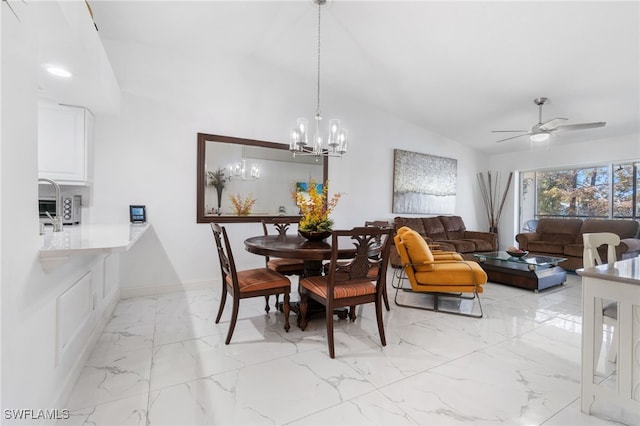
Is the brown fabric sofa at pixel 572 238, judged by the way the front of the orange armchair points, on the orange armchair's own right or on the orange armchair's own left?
on the orange armchair's own left

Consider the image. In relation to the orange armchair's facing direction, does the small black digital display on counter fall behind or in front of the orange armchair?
behind

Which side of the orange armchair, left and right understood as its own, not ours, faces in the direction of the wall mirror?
back

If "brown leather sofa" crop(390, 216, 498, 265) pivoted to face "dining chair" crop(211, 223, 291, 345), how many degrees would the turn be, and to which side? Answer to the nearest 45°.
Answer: approximately 45° to its right

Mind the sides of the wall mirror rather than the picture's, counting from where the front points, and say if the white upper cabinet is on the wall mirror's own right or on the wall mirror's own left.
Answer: on the wall mirror's own right

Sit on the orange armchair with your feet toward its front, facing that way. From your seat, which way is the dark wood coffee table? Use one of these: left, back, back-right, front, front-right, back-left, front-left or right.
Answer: front-left

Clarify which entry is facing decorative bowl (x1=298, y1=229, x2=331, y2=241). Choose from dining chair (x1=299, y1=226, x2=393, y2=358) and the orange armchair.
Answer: the dining chair

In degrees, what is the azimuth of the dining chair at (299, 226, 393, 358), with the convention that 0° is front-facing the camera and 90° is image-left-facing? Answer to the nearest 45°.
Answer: approximately 135°

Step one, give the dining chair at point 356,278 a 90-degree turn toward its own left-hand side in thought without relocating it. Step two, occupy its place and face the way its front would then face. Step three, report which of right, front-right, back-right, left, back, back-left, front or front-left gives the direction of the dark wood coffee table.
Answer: back

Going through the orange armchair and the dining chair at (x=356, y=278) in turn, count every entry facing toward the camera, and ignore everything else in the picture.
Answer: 0

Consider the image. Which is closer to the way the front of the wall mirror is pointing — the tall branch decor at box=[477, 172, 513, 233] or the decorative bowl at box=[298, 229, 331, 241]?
the decorative bowl

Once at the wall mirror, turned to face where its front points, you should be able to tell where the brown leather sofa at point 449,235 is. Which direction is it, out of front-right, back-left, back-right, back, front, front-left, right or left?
front-left

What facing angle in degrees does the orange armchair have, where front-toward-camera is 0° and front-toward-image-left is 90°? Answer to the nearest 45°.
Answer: approximately 270°

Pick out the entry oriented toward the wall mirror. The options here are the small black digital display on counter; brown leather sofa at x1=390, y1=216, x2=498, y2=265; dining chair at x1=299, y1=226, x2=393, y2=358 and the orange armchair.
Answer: the dining chair
